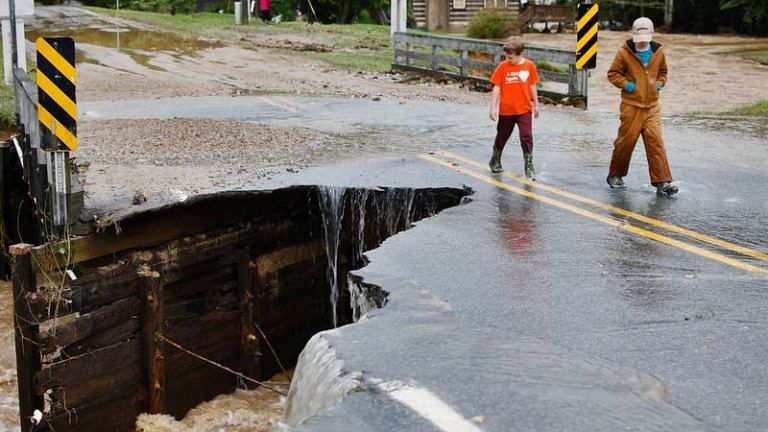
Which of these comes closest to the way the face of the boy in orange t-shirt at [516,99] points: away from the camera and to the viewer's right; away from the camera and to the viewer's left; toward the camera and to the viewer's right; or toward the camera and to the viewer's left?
toward the camera and to the viewer's left

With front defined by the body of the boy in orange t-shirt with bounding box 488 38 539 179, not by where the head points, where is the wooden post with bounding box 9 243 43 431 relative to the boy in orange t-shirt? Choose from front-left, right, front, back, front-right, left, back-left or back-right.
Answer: front-right

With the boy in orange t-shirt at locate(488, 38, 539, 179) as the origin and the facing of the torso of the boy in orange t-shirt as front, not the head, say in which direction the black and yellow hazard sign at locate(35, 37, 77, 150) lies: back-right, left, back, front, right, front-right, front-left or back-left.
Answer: front-right

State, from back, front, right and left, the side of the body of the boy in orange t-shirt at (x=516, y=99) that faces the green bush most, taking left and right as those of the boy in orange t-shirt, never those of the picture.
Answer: back

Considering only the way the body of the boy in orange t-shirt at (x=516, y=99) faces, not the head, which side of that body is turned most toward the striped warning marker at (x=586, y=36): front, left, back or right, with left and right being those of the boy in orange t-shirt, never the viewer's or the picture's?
back

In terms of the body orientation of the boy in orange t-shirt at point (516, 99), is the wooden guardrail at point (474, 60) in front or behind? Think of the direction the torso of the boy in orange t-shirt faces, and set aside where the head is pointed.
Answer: behind

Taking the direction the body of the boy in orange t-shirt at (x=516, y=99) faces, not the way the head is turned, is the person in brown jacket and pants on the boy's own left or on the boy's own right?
on the boy's own left

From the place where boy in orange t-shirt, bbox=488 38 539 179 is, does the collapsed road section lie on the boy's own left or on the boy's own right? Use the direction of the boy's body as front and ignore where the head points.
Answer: on the boy's own right

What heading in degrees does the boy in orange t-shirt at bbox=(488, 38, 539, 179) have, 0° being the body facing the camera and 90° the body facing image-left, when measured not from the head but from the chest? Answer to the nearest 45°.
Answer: approximately 0°

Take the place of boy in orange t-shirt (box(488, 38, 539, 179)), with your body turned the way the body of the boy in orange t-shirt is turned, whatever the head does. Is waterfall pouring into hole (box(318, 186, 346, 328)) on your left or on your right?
on your right
